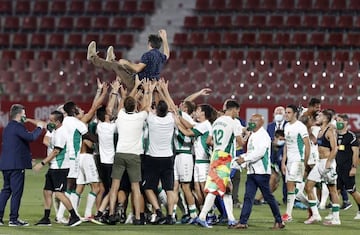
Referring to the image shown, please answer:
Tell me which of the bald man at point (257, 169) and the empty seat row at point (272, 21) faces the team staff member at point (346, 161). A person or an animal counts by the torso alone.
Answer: the empty seat row

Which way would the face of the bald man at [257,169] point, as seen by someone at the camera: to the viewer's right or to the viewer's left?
to the viewer's left

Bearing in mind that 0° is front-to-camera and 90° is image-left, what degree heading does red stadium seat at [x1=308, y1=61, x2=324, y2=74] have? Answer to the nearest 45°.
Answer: approximately 0°

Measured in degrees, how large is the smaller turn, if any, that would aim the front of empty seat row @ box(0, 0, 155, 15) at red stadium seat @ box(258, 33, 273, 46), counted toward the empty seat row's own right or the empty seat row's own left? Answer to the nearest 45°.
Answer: approximately 45° to the empty seat row's own left

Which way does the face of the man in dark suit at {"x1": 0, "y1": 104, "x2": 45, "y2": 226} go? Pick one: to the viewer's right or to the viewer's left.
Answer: to the viewer's right

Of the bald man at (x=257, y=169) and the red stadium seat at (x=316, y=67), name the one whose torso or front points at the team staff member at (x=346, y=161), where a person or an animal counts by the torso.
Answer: the red stadium seat
